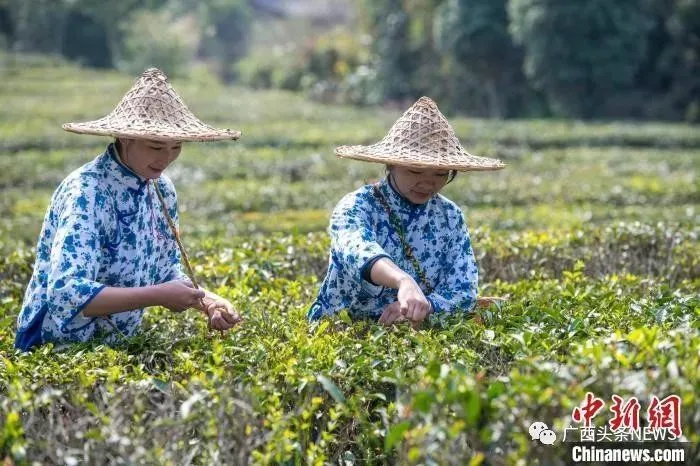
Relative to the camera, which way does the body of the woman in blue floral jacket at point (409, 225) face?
toward the camera

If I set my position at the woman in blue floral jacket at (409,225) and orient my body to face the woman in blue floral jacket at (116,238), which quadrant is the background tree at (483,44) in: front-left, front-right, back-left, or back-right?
back-right

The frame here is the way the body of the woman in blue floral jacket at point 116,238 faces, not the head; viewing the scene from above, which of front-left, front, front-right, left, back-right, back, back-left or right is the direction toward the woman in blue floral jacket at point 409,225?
front-left

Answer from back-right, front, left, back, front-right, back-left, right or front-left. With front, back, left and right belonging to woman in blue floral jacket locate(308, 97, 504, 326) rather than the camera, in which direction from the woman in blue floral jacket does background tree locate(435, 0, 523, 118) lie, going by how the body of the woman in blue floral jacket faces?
back

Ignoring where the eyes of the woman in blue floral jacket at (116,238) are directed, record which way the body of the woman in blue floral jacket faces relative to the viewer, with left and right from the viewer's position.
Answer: facing the viewer and to the right of the viewer

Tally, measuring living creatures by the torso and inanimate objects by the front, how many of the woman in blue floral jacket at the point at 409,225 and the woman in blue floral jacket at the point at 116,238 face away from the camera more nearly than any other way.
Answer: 0

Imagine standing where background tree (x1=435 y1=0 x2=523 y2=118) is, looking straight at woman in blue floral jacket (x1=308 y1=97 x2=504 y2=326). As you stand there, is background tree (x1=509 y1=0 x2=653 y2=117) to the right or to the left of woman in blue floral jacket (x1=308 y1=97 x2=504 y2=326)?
left

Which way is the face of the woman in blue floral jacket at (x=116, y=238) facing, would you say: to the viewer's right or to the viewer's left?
to the viewer's right

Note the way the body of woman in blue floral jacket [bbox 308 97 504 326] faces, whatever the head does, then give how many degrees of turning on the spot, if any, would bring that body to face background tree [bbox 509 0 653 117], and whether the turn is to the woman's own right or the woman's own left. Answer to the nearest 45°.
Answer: approximately 180°

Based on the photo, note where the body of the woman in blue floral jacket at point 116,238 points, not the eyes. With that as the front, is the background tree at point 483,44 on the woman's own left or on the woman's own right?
on the woman's own left

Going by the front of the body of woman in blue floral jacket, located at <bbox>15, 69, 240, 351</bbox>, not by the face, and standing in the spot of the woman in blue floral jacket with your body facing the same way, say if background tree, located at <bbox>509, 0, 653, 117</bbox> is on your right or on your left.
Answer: on your left

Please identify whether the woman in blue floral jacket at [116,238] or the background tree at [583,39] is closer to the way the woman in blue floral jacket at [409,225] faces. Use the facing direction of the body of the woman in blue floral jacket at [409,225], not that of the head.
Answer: the woman in blue floral jacket

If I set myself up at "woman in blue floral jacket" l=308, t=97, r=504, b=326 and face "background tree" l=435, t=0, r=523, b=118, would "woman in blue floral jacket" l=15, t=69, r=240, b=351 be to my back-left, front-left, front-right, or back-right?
back-left
